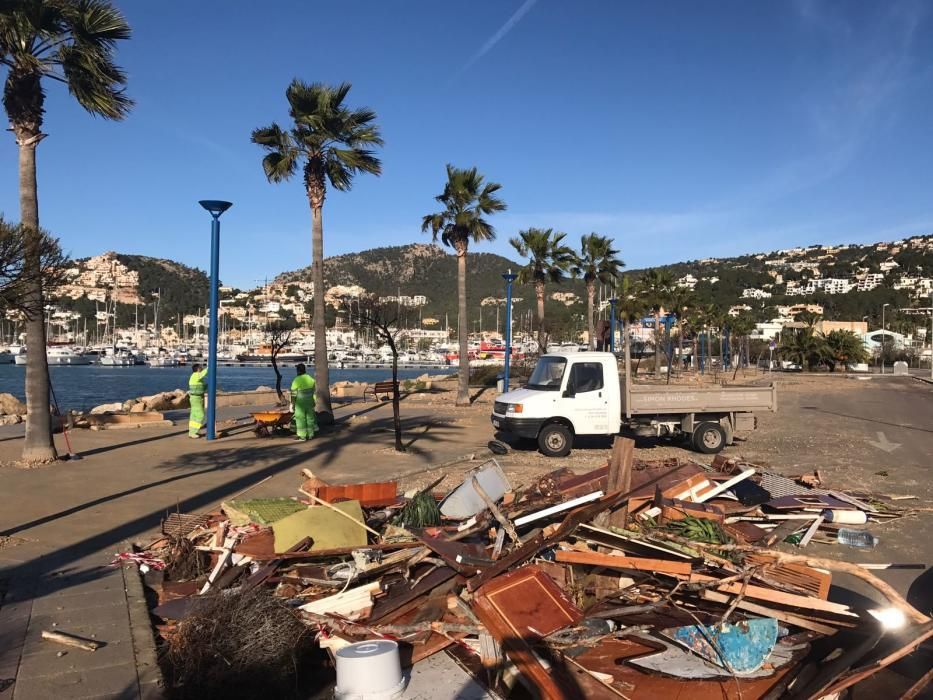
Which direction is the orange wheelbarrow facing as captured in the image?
to the viewer's left

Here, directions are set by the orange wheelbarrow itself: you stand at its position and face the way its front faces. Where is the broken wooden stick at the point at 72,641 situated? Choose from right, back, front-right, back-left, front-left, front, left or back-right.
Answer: left

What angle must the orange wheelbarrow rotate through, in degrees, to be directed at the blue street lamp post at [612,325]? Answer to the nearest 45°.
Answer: approximately 135° to its right

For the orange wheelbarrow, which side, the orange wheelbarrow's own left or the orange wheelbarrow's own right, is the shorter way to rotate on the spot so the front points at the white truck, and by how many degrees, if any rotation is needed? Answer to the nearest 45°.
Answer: approximately 135° to the orange wheelbarrow's own left

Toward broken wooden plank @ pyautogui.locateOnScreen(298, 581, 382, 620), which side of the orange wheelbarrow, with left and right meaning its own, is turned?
left

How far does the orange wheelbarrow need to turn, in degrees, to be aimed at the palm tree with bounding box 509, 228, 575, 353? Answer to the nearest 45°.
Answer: approximately 135° to its right

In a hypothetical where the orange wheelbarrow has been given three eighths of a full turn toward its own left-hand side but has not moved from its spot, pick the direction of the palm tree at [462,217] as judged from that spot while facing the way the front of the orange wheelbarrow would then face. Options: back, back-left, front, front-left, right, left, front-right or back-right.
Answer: left

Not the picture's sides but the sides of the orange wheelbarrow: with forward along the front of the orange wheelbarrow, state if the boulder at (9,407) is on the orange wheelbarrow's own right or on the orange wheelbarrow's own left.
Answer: on the orange wheelbarrow's own right
